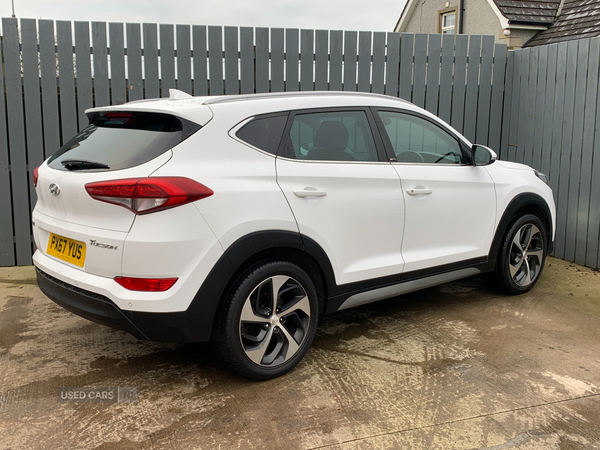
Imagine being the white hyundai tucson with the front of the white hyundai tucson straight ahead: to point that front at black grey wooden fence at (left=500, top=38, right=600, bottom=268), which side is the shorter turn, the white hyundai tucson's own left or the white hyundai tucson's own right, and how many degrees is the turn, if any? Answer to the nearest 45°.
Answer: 0° — it already faces it

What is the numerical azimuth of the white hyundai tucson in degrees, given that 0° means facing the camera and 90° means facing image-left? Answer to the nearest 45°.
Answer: approximately 225°

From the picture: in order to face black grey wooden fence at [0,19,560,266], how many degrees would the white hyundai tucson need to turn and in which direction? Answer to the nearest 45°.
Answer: approximately 45° to its left
